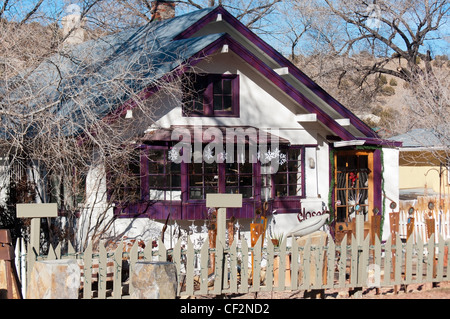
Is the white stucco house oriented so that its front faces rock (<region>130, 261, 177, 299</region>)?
yes

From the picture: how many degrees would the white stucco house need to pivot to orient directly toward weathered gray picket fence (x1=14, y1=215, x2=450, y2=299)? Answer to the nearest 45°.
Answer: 0° — it already faces it

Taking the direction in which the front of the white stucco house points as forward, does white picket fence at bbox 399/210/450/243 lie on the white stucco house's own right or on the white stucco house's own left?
on the white stucco house's own left

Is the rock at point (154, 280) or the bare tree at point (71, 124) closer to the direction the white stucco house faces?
the rock
